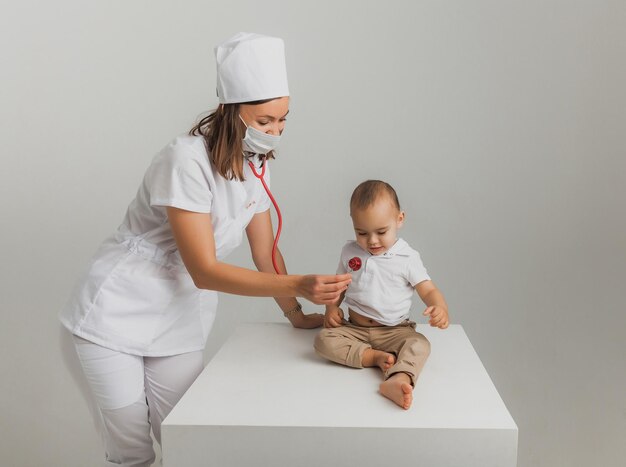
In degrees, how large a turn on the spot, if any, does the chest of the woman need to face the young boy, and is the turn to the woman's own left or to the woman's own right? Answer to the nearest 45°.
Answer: approximately 45° to the woman's own left

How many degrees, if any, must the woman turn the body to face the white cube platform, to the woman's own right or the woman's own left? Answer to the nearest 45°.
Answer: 0° — they already face it

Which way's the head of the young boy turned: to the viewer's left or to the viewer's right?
to the viewer's left

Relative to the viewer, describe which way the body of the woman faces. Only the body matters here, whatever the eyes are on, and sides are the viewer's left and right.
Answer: facing the viewer and to the right of the viewer
